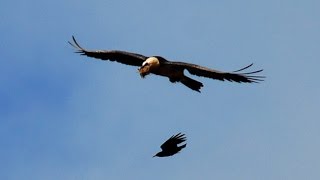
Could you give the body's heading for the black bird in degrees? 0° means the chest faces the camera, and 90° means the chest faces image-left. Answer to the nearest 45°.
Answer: approximately 90°

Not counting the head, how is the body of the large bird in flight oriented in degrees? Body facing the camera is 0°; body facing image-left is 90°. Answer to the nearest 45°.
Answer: approximately 45°
